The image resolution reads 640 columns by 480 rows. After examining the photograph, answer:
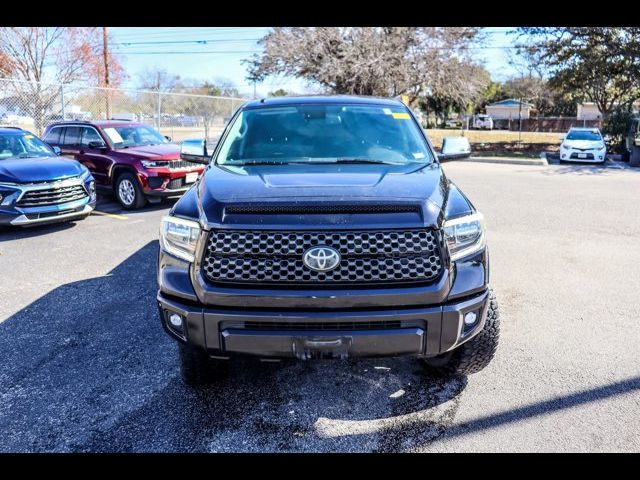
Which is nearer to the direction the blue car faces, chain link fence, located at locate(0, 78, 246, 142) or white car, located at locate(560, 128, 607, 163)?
the white car

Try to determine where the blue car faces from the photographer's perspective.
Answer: facing the viewer and to the right of the viewer

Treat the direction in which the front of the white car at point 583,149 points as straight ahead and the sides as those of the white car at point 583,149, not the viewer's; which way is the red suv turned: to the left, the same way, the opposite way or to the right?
to the left

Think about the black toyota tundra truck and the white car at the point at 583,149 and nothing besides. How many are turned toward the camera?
2

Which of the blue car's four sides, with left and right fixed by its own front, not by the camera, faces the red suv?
left

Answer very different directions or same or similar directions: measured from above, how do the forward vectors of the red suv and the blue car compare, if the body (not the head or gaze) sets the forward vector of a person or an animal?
same or similar directions

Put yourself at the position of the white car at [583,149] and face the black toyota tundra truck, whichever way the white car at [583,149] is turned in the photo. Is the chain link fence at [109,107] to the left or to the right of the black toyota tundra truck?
right

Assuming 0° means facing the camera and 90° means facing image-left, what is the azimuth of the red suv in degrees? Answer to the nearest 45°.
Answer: approximately 315°

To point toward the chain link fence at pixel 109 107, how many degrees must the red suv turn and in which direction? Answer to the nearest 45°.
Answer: approximately 135° to its left

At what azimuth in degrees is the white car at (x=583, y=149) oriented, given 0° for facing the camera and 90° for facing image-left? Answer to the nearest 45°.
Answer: approximately 0°

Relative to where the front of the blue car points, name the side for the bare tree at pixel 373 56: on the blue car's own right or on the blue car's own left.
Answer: on the blue car's own left

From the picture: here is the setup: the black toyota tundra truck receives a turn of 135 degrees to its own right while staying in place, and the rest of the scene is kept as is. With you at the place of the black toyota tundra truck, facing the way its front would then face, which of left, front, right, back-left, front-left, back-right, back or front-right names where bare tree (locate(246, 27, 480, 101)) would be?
front-right

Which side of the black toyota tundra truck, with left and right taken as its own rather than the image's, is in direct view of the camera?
front

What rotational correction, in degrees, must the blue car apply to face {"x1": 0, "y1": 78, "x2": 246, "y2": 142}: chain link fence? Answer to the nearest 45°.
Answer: approximately 135° to its left
